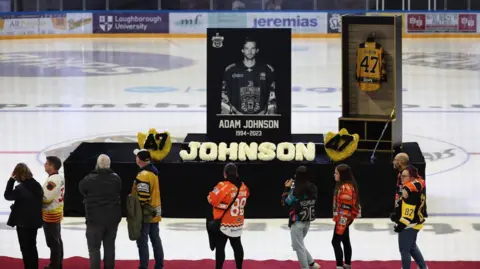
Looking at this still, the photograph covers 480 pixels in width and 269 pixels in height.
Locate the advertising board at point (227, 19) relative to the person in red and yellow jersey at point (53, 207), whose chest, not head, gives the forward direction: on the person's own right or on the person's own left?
on the person's own right

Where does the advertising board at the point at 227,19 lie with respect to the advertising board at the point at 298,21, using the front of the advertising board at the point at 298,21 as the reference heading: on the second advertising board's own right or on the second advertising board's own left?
on the second advertising board's own right

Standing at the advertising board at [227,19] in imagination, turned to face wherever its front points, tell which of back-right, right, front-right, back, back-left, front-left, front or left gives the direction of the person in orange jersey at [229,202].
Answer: front

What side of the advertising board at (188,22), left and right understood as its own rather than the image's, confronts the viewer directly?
front

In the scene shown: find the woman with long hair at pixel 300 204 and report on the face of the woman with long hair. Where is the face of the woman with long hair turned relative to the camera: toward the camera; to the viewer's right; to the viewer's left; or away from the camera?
away from the camera

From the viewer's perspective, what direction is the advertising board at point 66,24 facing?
toward the camera

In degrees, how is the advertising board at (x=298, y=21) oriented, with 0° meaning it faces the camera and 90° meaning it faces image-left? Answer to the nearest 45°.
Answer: approximately 0°

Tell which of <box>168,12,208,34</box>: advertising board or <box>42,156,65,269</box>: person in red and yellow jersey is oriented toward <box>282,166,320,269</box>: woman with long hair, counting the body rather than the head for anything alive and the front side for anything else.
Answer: the advertising board

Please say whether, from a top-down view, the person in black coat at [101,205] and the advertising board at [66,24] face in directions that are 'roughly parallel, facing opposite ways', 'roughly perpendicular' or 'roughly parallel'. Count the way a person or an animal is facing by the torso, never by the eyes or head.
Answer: roughly parallel, facing opposite ways

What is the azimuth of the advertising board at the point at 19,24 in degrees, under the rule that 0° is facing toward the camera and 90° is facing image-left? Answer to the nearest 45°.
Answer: approximately 0°

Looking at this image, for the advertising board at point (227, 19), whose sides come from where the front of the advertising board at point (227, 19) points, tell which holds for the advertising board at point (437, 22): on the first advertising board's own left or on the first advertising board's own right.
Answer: on the first advertising board's own left

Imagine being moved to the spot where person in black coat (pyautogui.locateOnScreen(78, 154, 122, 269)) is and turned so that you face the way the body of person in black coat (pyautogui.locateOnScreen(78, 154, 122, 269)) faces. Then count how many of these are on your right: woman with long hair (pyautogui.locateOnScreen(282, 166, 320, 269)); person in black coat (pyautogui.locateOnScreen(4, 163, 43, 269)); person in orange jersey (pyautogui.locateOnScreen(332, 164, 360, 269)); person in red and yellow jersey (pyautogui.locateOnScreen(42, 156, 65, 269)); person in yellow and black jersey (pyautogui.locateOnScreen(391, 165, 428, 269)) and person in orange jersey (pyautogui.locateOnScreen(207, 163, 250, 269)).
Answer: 4

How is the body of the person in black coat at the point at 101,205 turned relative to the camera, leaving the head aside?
away from the camera

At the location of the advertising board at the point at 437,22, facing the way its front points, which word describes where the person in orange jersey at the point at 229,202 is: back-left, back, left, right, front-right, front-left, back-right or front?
front

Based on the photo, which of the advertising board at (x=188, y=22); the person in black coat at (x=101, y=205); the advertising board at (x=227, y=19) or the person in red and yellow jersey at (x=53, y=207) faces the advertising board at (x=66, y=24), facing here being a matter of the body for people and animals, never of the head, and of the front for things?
the person in black coat

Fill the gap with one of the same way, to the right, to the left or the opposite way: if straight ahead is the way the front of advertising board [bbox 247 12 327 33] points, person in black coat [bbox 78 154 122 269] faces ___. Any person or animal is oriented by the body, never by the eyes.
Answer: the opposite way

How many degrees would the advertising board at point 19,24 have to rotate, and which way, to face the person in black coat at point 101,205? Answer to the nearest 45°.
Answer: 0° — it already faces them

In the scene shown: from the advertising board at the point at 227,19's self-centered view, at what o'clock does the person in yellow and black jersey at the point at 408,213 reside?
The person in yellow and black jersey is roughly at 12 o'clock from the advertising board.

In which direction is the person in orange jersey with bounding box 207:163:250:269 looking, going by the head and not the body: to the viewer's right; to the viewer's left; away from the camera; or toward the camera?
away from the camera
